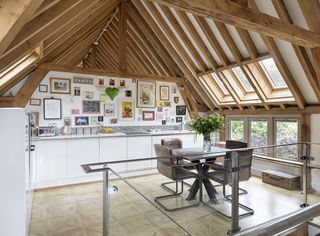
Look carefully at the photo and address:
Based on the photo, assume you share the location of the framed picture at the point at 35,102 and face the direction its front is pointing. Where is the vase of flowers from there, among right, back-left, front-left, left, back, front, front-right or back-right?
front-left

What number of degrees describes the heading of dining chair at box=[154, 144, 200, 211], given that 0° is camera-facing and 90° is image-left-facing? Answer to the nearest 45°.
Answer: approximately 225°

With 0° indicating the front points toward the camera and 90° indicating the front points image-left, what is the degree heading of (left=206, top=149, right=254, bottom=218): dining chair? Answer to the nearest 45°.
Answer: approximately 135°

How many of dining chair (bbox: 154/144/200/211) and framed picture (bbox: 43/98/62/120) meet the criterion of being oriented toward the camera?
1

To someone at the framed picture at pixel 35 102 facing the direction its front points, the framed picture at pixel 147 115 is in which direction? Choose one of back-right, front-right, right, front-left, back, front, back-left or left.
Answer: left

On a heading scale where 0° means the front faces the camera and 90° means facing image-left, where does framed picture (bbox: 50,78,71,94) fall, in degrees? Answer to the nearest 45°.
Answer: approximately 0°

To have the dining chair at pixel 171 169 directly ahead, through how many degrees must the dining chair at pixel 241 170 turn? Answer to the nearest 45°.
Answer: approximately 45° to its left

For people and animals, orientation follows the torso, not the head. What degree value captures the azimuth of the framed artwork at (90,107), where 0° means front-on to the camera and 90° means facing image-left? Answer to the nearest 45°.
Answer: approximately 0°

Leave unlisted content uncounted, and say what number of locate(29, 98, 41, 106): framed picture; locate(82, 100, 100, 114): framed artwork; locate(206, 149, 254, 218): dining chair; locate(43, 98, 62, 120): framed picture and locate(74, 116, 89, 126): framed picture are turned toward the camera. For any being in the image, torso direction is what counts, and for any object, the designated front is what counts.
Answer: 4

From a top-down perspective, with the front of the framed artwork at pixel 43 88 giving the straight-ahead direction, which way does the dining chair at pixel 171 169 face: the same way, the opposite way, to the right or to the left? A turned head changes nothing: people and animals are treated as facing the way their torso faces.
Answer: to the left

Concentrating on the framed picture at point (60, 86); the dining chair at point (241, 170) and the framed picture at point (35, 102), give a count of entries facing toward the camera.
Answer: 2
